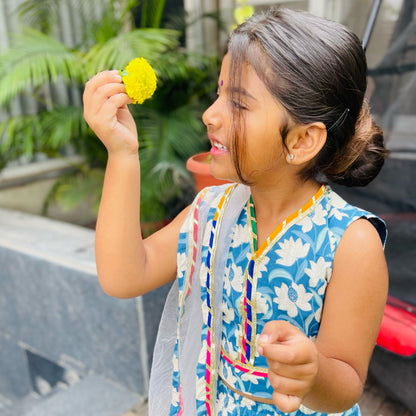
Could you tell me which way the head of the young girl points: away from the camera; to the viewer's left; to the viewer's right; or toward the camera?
to the viewer's left

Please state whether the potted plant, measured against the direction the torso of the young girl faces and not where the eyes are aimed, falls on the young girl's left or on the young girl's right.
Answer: on the young girl's right

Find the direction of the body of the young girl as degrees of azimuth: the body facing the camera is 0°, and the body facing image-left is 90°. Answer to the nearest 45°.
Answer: approximately 45°
